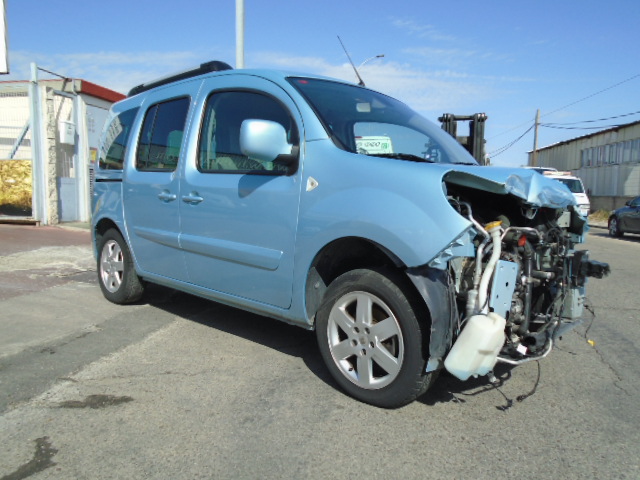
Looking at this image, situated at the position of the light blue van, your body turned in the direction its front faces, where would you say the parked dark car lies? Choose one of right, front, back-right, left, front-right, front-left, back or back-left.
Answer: left

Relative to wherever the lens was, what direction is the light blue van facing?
facing the viewer and to the right of the viewer

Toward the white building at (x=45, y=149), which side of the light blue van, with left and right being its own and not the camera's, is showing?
back

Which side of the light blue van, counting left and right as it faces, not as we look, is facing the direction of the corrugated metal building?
left

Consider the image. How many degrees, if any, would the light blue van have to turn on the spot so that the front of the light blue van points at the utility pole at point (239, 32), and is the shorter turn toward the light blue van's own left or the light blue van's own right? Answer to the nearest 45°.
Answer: approximately 135° to the light blue van's own left
